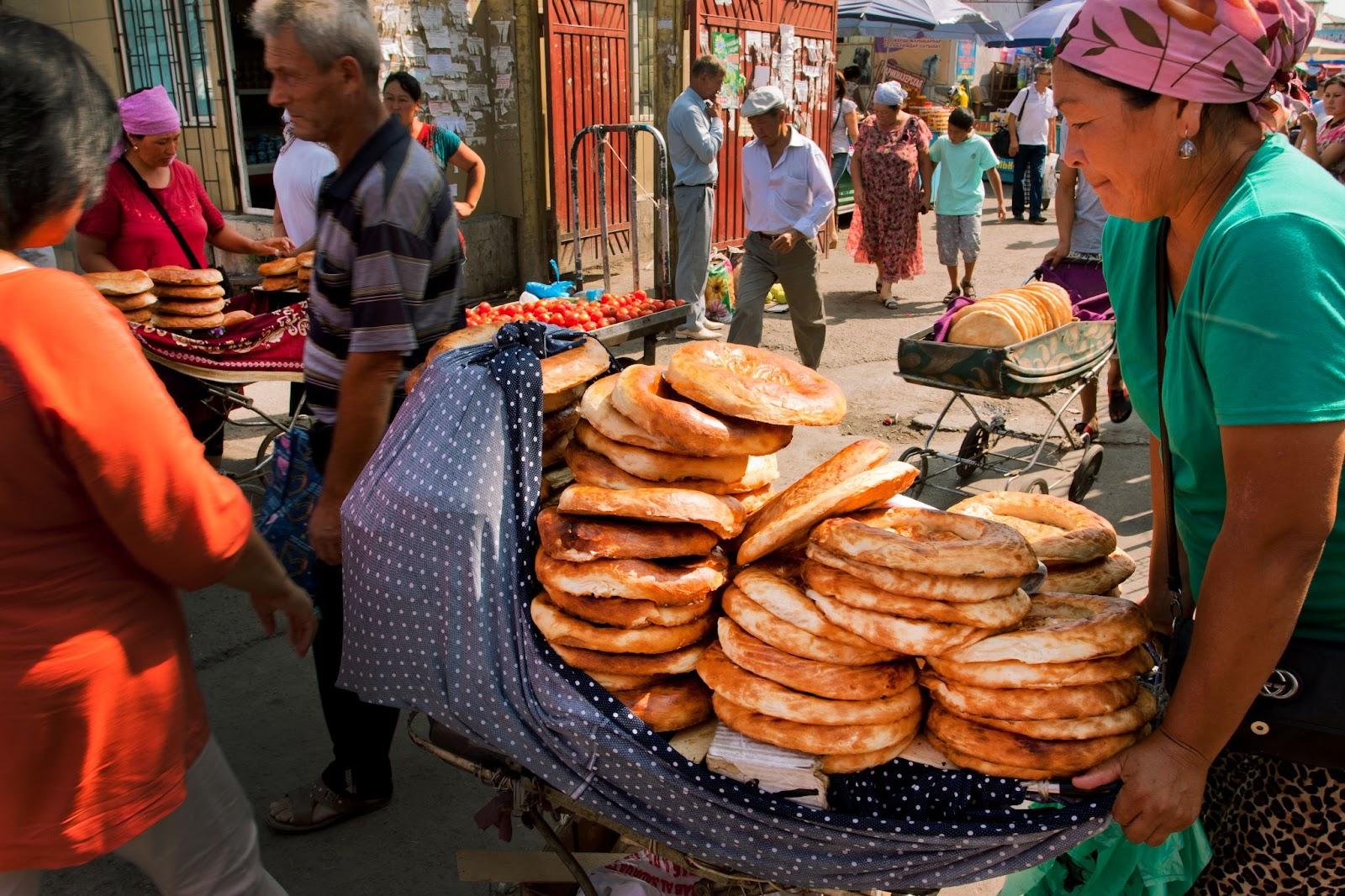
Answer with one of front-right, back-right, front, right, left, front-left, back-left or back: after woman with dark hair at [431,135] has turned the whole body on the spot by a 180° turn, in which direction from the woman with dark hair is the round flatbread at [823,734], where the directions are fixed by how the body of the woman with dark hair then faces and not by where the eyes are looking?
back-right

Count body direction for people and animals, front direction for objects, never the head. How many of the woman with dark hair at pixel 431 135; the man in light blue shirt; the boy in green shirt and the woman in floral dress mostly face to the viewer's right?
1

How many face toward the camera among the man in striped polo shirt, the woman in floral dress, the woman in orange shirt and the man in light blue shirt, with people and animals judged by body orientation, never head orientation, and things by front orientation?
1

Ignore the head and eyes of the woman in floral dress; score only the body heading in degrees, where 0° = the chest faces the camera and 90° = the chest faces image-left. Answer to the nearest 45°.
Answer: approximately 0°

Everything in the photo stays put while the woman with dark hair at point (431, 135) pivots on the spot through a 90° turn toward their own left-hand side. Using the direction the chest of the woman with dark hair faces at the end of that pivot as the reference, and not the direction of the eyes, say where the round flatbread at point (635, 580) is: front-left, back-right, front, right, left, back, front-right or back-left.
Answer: front-right

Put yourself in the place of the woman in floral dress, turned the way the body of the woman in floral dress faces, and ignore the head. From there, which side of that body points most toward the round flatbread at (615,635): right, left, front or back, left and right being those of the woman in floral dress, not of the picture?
front

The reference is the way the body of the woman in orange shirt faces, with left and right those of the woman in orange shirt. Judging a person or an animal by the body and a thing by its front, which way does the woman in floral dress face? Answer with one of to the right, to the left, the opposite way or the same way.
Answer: the opposite way

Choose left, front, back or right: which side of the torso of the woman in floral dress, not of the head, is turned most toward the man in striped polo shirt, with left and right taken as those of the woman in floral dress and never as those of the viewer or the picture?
front

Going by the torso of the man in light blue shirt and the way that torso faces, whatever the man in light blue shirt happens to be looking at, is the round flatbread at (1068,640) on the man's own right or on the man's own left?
on the man's own right

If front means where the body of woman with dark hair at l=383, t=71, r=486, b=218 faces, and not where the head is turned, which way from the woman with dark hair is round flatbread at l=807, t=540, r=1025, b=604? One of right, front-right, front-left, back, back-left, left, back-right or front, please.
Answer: front-left

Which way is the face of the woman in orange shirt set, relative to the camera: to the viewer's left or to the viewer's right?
to the viewer's right

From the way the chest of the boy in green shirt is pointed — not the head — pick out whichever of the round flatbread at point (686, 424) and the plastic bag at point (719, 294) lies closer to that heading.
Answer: the round flatbread

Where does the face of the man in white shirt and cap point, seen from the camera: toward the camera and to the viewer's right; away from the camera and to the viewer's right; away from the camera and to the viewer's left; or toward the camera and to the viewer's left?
toward the camera and to the viewer's left

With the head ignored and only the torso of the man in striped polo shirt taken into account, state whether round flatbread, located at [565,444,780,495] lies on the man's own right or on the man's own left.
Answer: on the man's own left

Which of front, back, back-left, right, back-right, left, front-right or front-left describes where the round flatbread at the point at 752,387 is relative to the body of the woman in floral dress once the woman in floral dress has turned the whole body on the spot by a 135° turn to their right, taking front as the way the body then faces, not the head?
back-left

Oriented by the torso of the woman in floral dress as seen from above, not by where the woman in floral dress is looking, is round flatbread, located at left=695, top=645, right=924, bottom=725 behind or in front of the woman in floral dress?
in front
